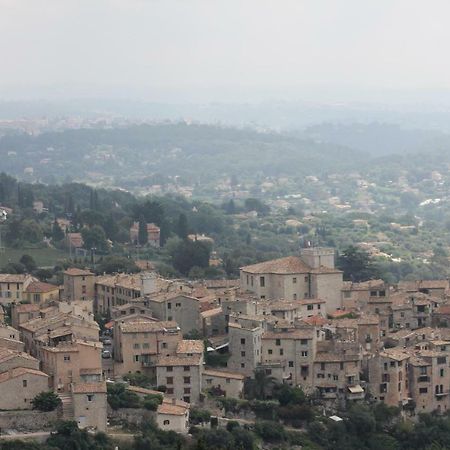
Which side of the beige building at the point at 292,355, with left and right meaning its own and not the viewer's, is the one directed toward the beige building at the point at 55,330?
right

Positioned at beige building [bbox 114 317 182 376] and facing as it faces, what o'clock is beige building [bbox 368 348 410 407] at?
beige building [bbox 368 348 410 407] is roughly at 9 o'clock from beige building [bbox 114 317 182 376].

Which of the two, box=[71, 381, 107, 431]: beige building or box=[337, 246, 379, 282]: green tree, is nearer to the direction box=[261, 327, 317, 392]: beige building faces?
the beige building

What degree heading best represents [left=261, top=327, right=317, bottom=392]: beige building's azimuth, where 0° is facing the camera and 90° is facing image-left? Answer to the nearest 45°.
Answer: approximately 0°

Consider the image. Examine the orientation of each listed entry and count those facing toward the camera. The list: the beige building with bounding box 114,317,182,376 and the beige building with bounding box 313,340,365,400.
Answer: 2

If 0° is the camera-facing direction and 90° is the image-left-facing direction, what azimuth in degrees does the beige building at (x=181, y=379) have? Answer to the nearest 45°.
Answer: approximately 0°

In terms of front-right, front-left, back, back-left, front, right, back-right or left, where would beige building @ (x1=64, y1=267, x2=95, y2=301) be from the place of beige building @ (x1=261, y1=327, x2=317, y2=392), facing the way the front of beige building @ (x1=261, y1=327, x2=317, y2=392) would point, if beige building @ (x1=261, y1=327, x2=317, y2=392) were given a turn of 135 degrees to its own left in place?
left

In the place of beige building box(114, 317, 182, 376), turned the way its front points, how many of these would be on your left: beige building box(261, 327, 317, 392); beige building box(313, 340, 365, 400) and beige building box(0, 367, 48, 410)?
2
